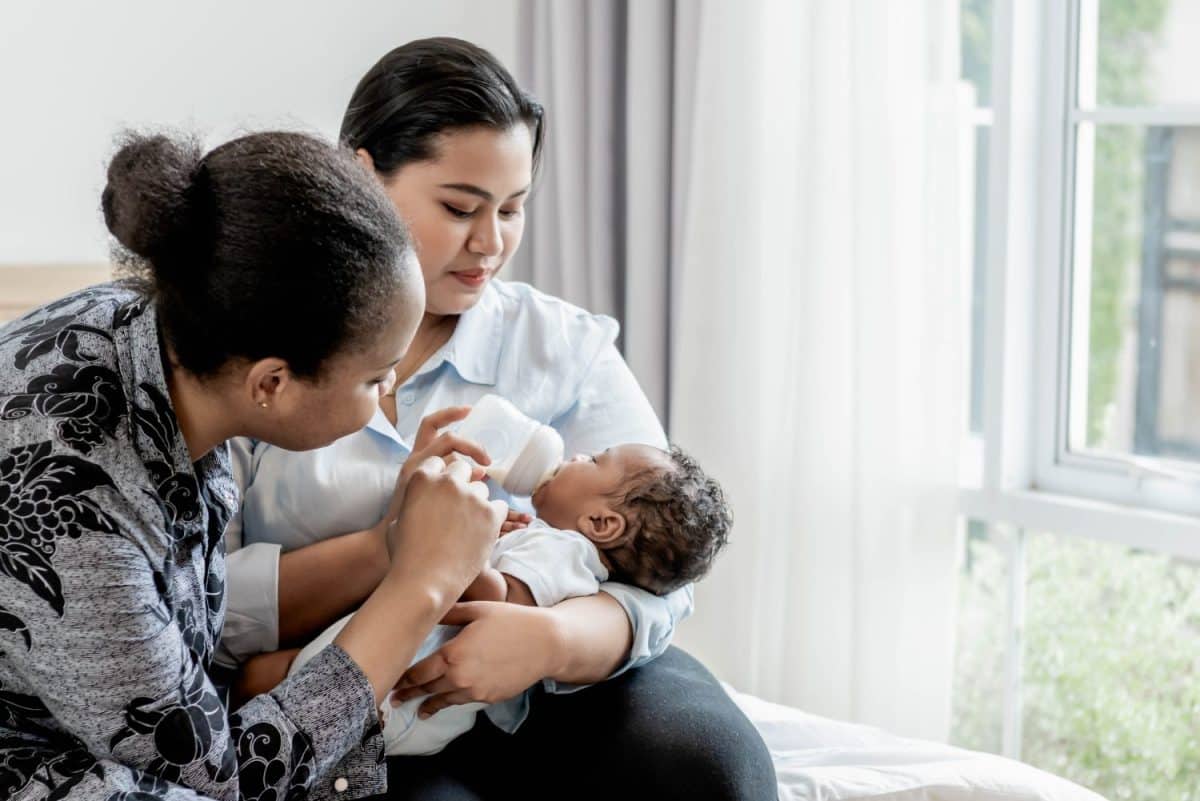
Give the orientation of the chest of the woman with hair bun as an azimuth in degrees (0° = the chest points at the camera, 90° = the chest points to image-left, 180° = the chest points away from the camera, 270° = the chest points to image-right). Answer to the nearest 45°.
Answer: approximately 270°

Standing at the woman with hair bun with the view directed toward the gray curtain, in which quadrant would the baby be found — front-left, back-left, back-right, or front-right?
front-right

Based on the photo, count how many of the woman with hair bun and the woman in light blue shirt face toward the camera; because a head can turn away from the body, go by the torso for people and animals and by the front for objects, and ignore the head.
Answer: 1

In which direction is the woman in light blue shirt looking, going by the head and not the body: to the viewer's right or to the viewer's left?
to the viewer's right

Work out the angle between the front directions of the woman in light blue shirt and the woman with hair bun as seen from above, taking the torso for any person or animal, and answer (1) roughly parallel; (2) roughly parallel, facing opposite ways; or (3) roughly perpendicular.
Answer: roughly perpendicular

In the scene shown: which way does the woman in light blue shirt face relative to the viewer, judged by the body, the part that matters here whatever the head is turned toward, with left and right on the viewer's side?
facing the viewer

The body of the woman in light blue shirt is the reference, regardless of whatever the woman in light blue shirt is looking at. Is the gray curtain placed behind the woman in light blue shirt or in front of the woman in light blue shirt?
behind
